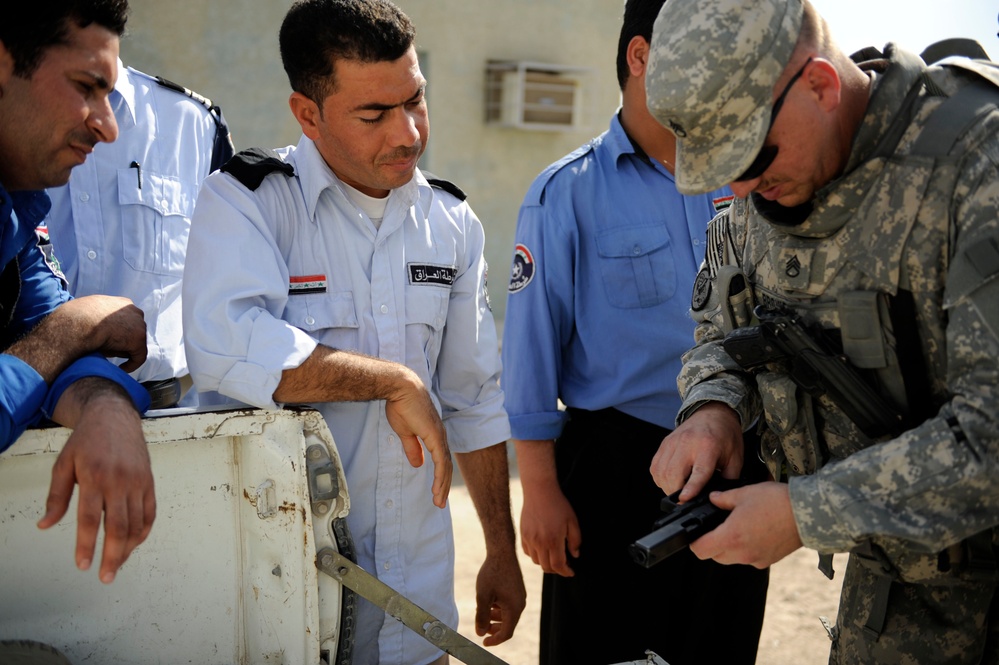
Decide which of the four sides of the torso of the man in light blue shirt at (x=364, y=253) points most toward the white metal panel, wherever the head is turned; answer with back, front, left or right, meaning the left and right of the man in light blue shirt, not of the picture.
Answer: right

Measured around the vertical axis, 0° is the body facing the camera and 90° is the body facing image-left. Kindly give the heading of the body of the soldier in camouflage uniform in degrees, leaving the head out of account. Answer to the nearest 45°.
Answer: approximately 45°

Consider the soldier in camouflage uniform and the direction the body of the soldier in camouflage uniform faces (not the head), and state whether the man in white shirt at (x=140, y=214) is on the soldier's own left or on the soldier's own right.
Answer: on the soldier's own right

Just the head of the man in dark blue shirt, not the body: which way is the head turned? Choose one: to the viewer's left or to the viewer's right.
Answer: to the viewer's right

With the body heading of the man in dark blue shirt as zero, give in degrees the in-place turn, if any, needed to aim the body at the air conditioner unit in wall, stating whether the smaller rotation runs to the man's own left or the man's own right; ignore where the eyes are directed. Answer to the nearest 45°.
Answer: approximately 90° to the man's own left

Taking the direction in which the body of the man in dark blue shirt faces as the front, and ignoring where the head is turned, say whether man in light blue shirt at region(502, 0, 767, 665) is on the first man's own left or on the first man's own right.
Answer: on the first man's own left

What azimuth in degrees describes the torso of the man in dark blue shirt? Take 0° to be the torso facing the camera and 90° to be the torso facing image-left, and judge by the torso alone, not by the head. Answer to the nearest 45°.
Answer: approximately 315°

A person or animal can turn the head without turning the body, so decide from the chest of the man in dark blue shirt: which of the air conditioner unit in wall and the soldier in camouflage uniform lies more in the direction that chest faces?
the soldier in camouflage uniform

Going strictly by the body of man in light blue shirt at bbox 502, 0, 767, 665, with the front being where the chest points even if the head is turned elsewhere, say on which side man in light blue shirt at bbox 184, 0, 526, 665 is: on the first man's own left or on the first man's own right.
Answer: on the first man's own right

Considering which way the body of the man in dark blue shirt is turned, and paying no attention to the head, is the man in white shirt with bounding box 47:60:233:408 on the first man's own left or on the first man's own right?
on the first man's own left
